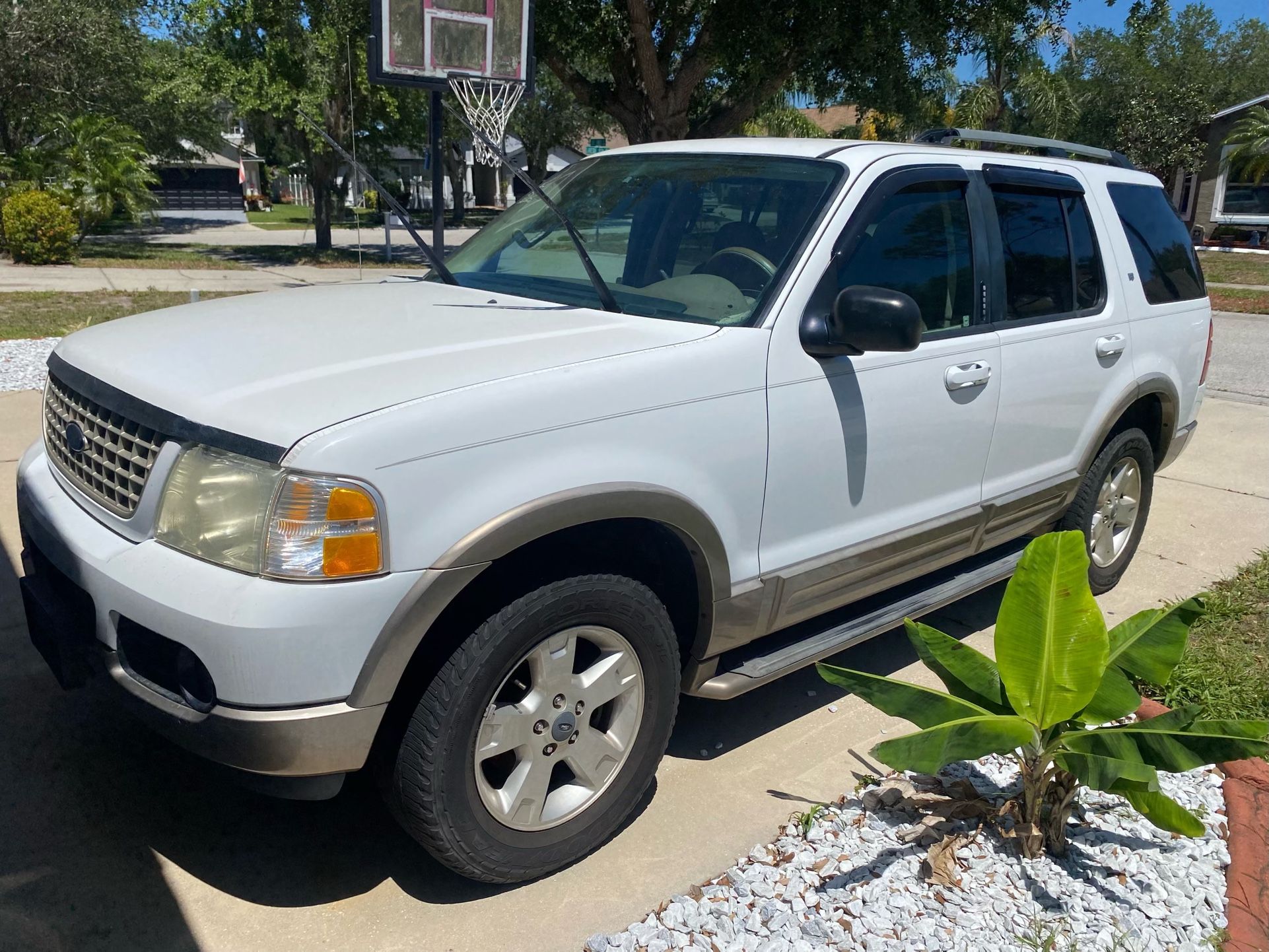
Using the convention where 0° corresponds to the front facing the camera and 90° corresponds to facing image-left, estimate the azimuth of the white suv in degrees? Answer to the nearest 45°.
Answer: approximately 45°

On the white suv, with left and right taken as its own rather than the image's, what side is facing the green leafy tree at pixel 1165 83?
back

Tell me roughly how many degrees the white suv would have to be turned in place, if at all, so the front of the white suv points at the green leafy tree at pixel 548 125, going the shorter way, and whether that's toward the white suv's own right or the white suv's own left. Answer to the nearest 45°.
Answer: approximately 135° to the white suv's own right

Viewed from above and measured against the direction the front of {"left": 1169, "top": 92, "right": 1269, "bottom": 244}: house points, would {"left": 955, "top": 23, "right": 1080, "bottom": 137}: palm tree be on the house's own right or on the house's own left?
on the house's own right

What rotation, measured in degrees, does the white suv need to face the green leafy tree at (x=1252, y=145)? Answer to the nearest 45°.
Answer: approximately 180°

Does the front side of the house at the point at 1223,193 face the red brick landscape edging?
yes
